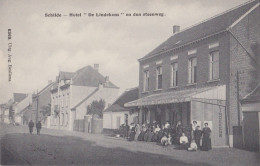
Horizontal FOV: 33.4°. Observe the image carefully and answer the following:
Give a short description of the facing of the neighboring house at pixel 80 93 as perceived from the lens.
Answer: facing the viewer and to the left of the viewer

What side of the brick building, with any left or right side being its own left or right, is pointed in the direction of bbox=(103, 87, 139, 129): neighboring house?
right

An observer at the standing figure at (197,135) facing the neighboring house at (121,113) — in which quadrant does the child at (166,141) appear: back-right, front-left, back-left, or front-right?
front-left

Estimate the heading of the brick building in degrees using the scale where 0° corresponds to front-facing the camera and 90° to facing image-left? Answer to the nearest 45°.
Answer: approximately 45°

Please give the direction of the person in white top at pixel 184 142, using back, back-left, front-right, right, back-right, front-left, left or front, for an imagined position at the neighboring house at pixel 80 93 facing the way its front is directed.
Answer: front-left
